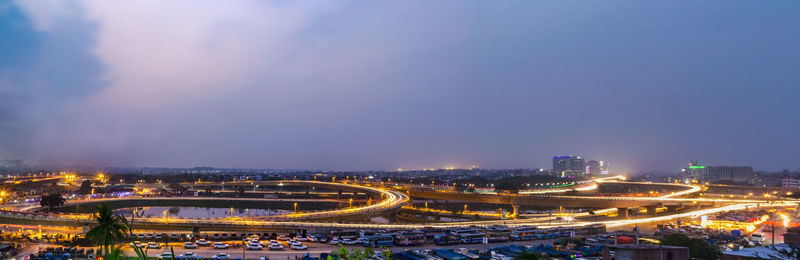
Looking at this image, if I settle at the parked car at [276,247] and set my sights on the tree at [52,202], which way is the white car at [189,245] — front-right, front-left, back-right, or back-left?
front-left

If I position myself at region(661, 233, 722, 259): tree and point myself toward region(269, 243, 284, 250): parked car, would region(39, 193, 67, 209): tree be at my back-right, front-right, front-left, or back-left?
front-right

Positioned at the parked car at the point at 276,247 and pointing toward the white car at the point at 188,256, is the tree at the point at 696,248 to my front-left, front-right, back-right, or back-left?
back-left

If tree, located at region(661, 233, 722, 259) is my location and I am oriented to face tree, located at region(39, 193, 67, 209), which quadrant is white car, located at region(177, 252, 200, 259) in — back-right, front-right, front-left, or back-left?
front-left

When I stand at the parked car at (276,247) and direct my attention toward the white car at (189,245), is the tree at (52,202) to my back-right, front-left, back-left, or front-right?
front-right

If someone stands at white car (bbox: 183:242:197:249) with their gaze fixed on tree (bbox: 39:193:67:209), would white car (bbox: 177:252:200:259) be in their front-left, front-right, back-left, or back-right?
back-left

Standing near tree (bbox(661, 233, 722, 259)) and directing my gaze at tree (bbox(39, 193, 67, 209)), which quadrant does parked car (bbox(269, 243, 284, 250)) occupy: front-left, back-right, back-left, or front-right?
front-left
